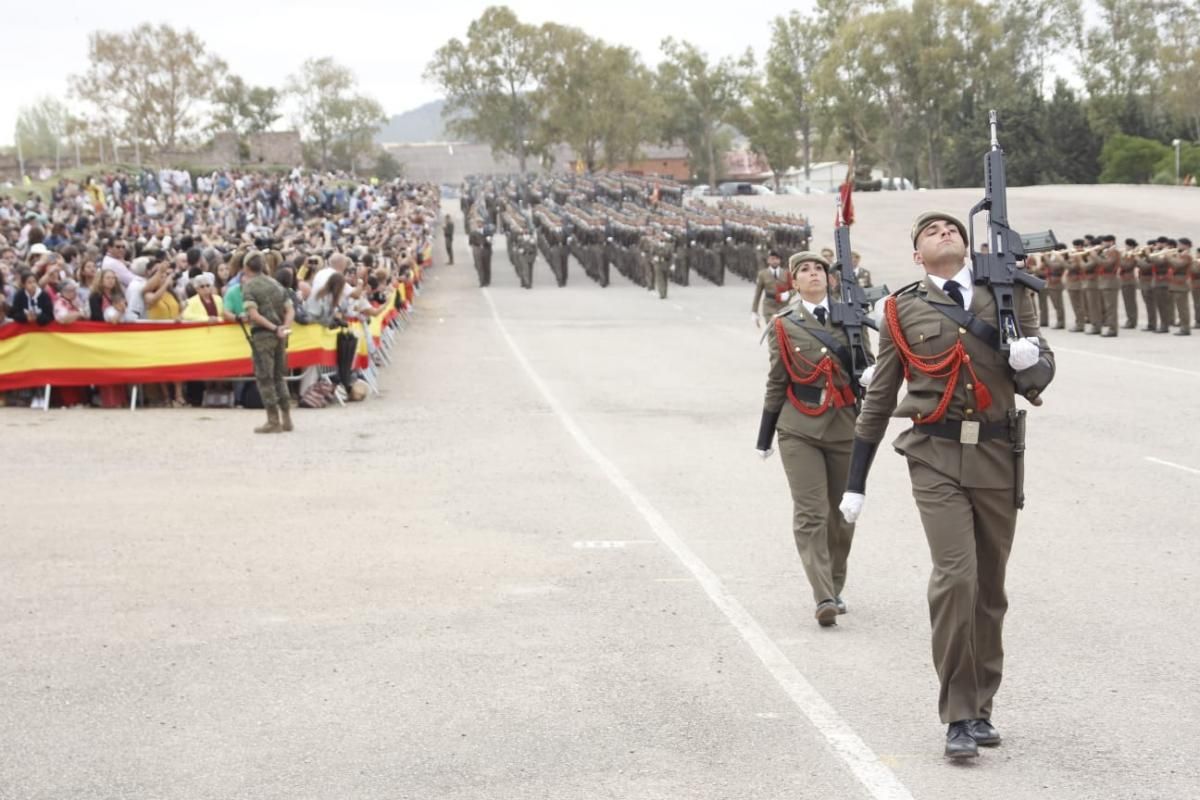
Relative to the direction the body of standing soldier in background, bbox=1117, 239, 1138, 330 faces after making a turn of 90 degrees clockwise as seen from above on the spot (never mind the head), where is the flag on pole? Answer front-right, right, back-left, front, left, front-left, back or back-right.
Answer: back-left

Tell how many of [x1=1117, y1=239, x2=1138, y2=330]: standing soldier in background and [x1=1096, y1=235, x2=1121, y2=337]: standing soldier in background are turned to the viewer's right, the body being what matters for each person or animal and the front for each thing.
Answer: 0

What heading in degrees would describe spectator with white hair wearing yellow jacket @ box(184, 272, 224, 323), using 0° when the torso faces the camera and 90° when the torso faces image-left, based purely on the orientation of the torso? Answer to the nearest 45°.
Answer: approximately 315°

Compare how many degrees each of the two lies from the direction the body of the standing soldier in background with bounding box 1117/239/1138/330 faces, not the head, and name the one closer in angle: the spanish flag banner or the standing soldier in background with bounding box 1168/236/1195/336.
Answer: the spanish flag banner

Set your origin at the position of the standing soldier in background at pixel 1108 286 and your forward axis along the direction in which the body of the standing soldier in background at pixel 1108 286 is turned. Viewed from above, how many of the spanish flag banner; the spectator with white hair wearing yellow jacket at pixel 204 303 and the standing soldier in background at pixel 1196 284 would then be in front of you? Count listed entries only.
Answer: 2

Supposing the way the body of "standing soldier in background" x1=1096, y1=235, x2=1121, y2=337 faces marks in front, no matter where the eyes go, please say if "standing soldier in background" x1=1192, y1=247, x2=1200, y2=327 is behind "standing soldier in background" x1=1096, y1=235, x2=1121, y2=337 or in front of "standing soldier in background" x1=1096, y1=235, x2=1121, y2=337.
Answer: behind

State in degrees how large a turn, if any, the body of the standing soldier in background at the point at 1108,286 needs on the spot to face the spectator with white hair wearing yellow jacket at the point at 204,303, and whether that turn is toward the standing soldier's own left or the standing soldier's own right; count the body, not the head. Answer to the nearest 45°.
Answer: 0° — they already face them

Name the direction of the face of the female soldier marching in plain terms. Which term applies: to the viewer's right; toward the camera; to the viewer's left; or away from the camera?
toward the camera

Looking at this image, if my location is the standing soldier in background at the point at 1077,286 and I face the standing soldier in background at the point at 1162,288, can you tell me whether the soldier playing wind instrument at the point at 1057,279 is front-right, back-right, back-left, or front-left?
back-left

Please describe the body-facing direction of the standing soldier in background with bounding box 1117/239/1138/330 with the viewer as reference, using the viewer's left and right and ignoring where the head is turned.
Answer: facing the viewer and to the left of the viewer

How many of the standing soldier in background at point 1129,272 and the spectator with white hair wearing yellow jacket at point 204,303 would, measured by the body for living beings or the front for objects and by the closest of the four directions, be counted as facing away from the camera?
0

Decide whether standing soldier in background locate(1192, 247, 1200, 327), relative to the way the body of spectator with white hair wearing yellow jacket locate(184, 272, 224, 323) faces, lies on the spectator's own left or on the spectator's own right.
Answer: on the spectator's own left
